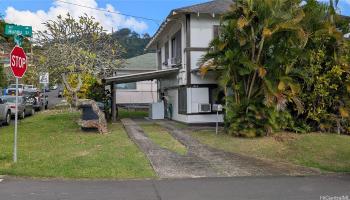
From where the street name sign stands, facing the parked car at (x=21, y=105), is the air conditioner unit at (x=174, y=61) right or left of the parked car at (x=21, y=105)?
right

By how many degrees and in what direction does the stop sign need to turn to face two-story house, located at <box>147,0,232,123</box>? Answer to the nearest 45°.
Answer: approximately 90° to its left

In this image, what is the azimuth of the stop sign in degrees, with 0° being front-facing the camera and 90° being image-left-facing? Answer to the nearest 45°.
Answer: approximately 315°

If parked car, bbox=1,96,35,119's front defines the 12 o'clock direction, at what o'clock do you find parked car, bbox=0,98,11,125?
parked car, bbox=0,98,11,125 is roughly at 6 o'clock from parked car, bbox=1,96,35,119.
